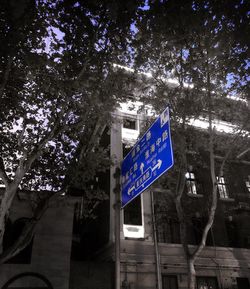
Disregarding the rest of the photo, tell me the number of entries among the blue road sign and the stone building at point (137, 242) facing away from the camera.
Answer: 0

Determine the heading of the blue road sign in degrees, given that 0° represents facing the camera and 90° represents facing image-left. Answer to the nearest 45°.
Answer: approximately 45°

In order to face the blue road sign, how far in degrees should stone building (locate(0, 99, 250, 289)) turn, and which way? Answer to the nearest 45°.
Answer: approximately 45° to its right

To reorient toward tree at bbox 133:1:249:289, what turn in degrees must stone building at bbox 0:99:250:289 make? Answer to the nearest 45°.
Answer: approximately 45° to its right
